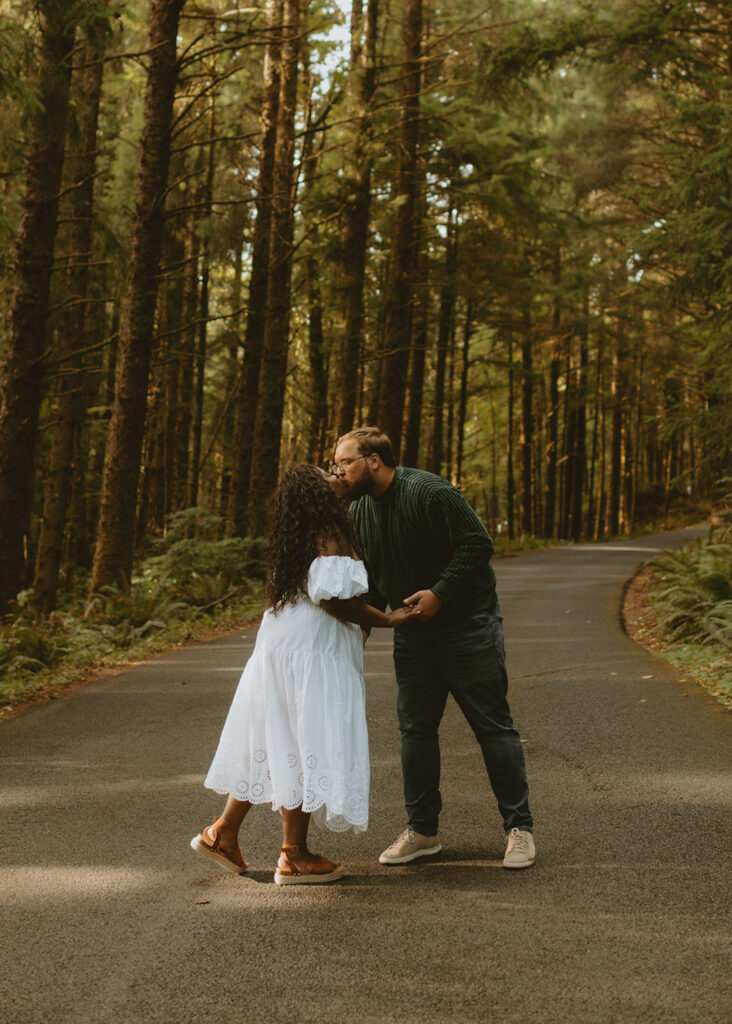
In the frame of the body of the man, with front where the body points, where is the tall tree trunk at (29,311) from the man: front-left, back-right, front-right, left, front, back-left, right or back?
right

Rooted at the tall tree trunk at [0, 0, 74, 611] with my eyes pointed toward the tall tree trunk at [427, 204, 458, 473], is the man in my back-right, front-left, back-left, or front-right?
back-right

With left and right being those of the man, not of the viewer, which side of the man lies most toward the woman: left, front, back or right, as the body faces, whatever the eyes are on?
front

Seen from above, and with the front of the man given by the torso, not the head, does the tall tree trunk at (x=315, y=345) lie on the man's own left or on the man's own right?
on the man's own right

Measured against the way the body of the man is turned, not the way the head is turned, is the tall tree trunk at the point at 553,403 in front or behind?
behind

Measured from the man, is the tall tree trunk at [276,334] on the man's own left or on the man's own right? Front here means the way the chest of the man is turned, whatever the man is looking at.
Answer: on the man's own right

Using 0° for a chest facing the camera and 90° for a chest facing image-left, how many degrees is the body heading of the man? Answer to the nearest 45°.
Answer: approximately 45°

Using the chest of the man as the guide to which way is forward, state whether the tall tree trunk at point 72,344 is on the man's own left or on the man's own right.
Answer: on the man's own right

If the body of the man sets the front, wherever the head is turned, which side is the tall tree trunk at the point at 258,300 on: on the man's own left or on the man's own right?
on the man's own right
